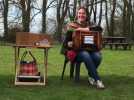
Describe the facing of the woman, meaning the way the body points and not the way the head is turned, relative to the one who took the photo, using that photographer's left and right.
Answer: facing the viewer and to the right of the viewer

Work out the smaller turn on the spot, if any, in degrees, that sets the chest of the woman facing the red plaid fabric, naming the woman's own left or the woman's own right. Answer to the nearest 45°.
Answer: approximately 135° to the woman's own right
